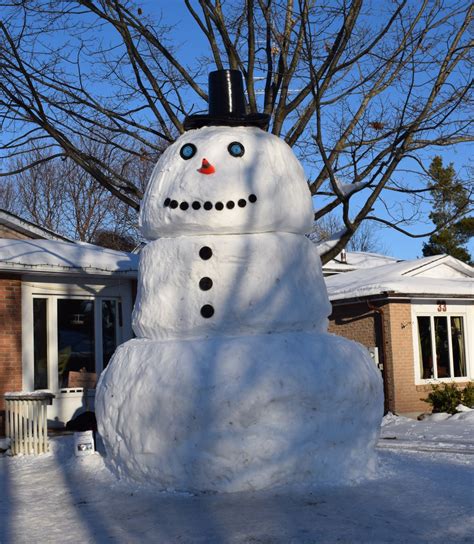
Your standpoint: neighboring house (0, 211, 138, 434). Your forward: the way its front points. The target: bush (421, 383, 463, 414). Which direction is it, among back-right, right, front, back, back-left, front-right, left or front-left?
left

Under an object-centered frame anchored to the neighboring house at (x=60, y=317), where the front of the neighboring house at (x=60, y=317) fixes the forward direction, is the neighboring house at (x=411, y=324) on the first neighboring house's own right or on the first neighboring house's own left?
on the first neighboring house's own left

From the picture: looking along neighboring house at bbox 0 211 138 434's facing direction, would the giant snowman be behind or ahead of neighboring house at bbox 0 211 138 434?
ahead

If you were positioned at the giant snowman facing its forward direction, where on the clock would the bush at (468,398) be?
The bush is roughly at 7 o'clock from the giant snowman.

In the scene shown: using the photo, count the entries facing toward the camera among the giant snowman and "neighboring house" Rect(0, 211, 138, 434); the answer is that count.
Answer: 2

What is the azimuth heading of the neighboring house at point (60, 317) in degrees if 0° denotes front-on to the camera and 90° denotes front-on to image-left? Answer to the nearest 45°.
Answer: approximately 0°

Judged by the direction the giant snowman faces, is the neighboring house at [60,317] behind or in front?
behind

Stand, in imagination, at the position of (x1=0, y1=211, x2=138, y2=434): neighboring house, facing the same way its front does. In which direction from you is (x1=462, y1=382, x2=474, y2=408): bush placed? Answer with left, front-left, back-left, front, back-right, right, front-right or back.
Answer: left

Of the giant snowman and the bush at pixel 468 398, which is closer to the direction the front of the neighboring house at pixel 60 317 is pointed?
the giant snowman

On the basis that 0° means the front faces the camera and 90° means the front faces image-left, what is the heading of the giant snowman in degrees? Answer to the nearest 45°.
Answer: approximately 0°
